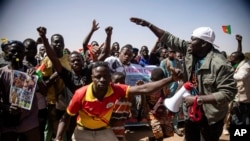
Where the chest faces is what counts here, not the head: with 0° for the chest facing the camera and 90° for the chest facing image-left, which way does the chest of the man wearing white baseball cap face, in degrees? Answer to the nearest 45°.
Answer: approximately 45°

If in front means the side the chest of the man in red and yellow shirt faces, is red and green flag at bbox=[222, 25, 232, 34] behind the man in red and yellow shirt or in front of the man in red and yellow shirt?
behind

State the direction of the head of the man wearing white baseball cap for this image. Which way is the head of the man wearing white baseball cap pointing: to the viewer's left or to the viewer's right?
to the viewer's left

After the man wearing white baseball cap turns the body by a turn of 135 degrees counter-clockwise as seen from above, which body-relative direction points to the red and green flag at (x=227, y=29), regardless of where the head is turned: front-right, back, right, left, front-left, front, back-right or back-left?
left

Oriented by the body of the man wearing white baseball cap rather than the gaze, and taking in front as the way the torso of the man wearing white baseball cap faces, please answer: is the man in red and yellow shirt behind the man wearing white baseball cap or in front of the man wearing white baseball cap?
in front

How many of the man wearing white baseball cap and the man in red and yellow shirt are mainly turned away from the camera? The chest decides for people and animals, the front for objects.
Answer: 0

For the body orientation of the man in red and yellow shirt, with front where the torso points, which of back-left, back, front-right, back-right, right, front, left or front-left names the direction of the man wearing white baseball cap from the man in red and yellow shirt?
left
